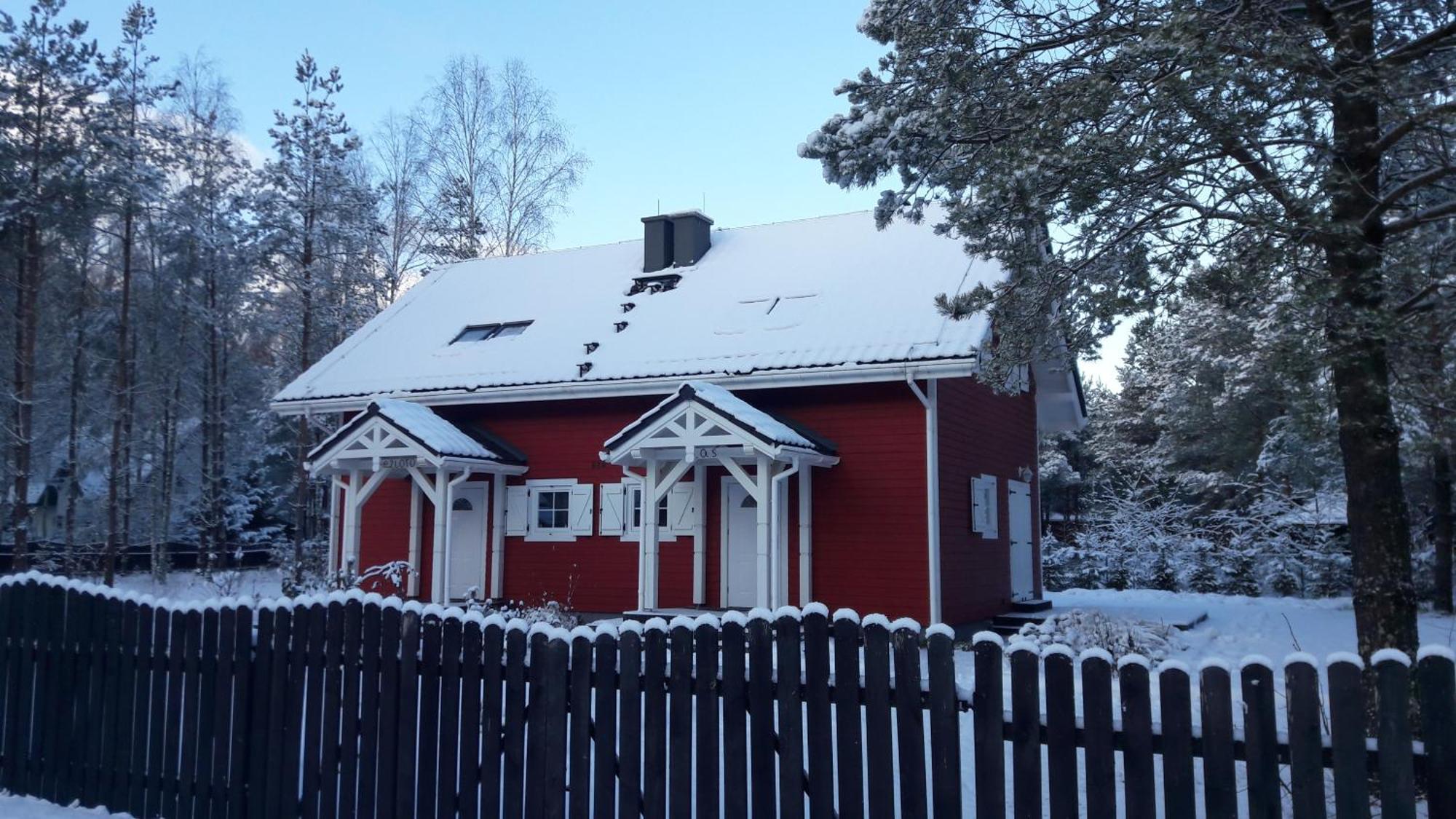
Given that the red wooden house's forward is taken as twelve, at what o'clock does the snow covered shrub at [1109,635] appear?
The snow covered shrub is roughly at 9 o'clock from the red wooden house.

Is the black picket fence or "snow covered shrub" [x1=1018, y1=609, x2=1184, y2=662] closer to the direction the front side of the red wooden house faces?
the black picket fence

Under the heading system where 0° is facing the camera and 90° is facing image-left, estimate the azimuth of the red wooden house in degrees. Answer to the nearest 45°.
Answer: approximately 45°

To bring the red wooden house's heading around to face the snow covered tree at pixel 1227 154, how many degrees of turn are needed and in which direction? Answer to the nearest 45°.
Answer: approximately 45° to its left
